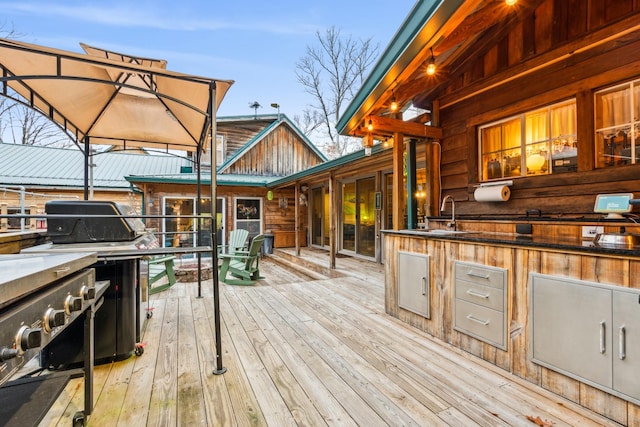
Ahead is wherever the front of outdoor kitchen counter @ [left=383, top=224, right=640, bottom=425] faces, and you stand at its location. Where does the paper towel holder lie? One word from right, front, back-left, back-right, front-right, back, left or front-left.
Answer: back-right

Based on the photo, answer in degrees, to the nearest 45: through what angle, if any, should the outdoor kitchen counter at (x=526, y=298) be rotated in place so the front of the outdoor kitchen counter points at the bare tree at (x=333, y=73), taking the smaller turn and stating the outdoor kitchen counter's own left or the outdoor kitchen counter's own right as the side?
approximately 90° to the outdoor kitchen counter's own right

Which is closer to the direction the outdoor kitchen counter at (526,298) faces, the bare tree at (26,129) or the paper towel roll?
the bare tree

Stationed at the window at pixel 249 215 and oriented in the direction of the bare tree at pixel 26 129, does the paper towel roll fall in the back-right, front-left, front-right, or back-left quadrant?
back-left

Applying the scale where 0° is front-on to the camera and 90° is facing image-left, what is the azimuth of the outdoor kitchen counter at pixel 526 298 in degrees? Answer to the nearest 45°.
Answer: approximately 45°

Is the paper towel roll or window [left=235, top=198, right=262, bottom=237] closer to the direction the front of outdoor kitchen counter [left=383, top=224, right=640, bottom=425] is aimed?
the window

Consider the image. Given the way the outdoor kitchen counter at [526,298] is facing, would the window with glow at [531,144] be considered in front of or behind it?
behind

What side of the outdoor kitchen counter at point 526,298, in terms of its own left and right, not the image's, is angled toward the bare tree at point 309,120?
right

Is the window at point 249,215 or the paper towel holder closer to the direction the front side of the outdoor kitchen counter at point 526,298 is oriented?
the window

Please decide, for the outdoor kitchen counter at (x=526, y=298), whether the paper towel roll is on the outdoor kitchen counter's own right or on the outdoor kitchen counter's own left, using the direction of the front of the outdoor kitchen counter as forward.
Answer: on the outdoor kitchen counter's own right
